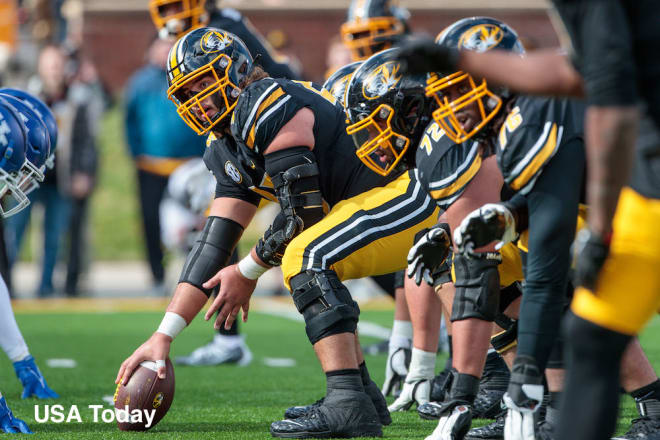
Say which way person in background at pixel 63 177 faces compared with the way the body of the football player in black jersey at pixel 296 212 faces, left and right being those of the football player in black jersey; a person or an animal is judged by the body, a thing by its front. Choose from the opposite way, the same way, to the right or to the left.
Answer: to the left

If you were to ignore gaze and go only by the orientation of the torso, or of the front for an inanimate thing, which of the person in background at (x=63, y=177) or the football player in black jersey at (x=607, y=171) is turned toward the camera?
the person in background

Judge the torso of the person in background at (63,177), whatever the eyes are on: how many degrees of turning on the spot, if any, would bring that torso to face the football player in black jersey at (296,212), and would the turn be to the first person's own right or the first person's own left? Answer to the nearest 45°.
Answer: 0° — they already face them

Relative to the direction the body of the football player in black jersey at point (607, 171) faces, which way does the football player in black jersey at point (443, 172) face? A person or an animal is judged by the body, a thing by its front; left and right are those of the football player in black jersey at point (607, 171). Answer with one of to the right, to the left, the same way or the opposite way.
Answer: the same way

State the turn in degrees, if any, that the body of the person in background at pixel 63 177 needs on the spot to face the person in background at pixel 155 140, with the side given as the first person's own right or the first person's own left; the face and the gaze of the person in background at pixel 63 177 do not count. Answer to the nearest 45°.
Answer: approximately 45° to the first person's own left

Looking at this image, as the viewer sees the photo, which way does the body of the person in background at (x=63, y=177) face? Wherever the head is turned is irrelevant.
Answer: toward the camera

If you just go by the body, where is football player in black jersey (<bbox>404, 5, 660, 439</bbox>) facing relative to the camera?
to the viewer's left

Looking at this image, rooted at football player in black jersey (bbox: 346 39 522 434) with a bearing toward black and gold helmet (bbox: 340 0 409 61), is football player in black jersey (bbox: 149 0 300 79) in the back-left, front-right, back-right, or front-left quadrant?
front-left

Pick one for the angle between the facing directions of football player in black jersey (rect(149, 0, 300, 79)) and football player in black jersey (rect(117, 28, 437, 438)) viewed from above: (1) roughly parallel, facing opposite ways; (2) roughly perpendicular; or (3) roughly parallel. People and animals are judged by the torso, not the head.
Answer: roughly parallel

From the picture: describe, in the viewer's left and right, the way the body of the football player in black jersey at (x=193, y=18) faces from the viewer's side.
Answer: facing to the left of the viewer

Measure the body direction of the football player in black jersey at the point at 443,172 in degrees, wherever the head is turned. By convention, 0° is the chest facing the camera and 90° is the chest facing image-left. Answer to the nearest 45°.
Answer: approximately 90°

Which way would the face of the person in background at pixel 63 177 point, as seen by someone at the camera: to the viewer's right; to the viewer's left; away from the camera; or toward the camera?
toward the camera

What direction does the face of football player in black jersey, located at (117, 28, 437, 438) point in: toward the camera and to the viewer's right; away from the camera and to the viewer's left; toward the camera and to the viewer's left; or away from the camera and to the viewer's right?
toward the camera and to the viewer's left
